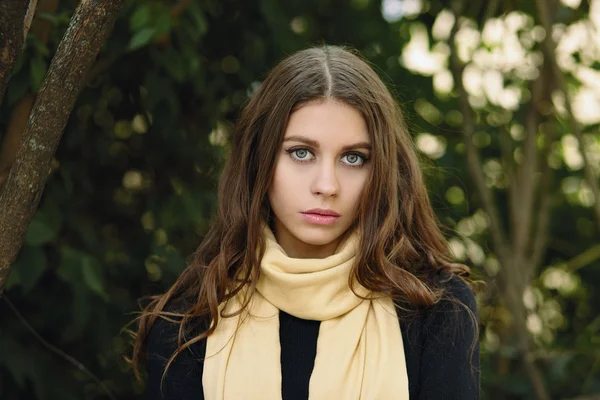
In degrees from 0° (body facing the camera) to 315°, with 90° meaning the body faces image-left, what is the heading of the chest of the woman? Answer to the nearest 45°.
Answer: approximately 0°

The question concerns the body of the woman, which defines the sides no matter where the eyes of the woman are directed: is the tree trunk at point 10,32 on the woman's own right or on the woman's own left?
on the woman's own right

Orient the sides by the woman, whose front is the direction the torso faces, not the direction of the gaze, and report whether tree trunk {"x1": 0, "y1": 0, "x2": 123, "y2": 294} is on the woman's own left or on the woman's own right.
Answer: on the woman's own right
